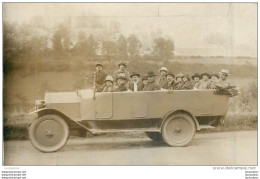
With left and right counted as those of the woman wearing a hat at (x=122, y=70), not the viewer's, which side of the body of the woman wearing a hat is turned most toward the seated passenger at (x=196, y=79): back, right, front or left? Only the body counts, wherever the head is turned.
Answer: left

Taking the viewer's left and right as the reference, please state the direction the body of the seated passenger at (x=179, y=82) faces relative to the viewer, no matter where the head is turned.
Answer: facing the viewer and to the left of the viewer

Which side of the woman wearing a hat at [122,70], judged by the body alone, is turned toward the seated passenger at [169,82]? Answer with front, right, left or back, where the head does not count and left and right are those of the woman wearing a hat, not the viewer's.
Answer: left

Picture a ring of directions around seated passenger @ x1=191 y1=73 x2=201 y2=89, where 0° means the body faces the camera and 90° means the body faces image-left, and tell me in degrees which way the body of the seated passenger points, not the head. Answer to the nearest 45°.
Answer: approximately 45°

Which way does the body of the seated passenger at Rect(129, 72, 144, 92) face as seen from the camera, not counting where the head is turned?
toward the camera

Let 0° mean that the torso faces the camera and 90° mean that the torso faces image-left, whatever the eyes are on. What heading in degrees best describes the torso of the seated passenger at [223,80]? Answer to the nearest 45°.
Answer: approximately 45°

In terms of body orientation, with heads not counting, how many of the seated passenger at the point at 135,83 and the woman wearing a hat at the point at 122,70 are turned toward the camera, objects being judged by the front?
2
